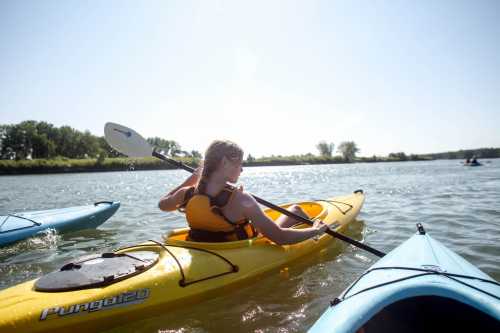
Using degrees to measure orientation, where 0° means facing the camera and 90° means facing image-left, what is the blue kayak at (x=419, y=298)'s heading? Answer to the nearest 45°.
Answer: approximately 180°

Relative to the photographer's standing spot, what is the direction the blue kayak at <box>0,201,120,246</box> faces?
facing to the right of the viewer

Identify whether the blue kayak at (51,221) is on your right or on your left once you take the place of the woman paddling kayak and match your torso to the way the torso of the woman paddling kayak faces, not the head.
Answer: on your left

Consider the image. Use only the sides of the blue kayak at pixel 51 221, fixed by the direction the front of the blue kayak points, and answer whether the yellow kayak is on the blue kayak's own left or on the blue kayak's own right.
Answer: on the blue kayak's own right

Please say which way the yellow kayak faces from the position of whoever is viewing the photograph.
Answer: facing away from the viewer and to the right of the viewer

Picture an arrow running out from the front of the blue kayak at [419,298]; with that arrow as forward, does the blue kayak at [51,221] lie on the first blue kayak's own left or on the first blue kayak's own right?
on the first blue kayak's own left

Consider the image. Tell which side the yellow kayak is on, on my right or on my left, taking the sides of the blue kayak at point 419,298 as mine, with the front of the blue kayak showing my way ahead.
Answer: on my left

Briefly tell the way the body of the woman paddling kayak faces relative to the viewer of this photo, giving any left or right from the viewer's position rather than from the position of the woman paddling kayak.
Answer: facing away from the viewer and to the right of the viewer

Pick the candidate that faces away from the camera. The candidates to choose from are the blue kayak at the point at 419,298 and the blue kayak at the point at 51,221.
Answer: the blue kayak at the point at 419,298

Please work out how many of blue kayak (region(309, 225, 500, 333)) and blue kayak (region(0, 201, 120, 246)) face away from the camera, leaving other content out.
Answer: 1
